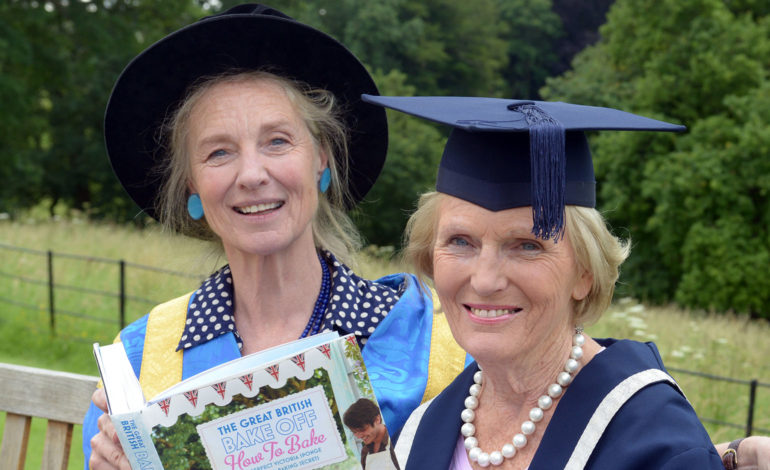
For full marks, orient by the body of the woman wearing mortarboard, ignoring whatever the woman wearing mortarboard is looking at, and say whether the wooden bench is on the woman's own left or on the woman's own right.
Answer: on the woman's own right

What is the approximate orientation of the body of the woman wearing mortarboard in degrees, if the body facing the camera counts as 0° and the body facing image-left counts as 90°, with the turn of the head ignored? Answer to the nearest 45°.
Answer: approximately 45°
